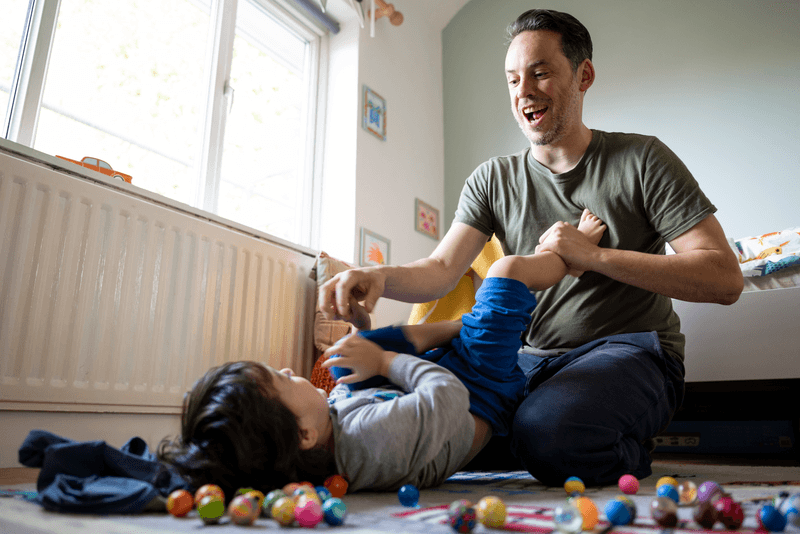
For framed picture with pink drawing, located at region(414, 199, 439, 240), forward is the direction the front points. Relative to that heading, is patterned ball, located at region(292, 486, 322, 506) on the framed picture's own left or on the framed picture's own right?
on the framed picture's own right

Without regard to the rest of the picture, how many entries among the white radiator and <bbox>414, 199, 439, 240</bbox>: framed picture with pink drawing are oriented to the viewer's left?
0

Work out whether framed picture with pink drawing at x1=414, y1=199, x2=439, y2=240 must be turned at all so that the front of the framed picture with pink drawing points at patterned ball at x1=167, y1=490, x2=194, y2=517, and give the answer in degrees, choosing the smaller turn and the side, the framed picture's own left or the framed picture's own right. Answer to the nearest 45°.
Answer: approximately 45° to the framed picture's own right

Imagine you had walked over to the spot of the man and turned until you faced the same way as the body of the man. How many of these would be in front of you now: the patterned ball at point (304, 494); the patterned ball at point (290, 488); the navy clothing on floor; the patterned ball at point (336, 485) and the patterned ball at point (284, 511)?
5

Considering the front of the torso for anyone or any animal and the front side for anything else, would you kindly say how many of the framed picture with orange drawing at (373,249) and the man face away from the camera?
0

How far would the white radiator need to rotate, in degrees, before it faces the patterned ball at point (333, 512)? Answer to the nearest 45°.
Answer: approximately 45° to its right

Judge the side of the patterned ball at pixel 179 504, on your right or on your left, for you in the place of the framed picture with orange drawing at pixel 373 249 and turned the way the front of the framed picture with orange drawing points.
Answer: on your right

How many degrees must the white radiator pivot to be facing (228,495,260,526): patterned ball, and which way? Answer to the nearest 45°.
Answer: approximately 45° to its right

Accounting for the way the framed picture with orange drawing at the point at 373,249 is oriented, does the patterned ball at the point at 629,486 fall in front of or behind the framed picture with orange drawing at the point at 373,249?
in front

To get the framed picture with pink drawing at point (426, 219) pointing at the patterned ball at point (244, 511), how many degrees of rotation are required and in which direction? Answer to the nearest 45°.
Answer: approximately 45° to its right

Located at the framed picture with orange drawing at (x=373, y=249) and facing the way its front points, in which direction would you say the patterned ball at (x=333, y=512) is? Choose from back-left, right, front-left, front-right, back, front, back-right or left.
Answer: front-right

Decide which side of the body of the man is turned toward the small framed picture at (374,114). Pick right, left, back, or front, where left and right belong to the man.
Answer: right

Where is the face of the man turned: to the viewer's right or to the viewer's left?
to the viewer's left

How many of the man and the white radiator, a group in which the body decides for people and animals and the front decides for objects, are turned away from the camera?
0

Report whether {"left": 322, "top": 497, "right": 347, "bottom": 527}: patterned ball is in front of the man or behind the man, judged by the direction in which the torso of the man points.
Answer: in front
